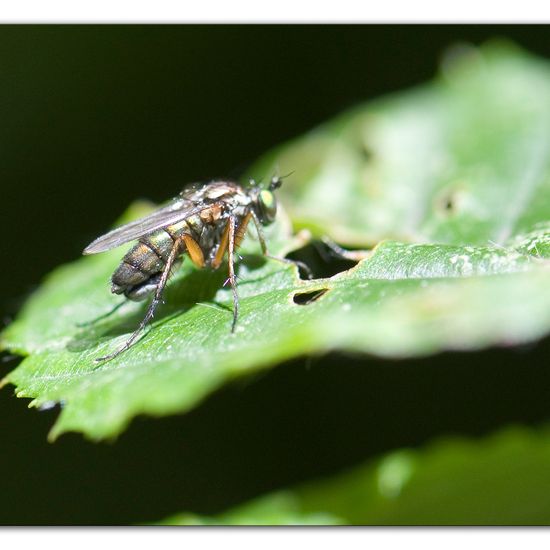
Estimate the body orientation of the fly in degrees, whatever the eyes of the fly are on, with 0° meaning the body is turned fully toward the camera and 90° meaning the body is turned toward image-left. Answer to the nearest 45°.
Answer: approximately 270°

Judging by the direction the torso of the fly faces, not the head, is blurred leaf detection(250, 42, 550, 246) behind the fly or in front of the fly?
in front

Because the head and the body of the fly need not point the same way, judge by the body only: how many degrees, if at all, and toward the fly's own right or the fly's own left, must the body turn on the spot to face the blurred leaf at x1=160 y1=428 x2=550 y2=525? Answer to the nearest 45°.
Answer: approximately 45° to the fly's own right
